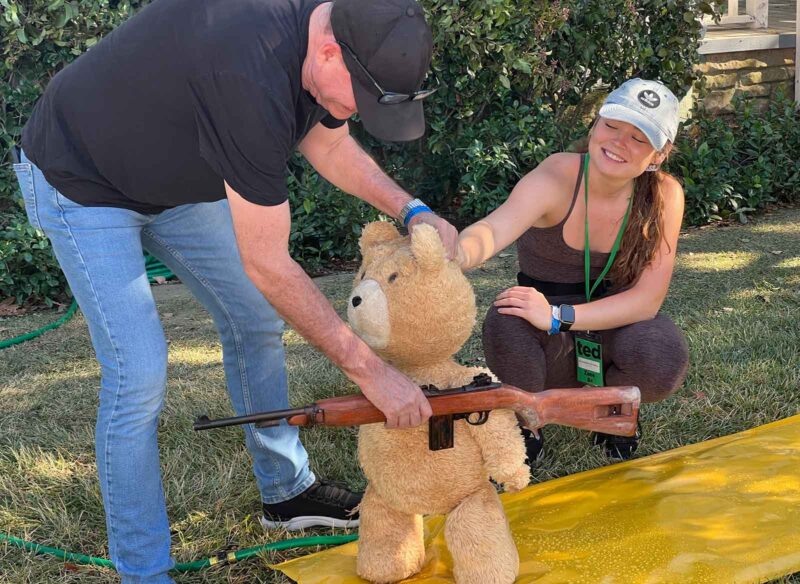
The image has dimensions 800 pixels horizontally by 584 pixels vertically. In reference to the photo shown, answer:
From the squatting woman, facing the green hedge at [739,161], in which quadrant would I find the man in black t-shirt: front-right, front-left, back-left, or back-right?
back-left

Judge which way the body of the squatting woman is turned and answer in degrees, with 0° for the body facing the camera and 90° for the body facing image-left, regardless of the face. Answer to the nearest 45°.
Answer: approximately 0°

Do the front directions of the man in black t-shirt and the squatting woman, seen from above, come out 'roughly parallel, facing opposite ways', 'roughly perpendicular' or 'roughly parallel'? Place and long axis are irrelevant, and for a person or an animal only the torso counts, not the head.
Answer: roughly perpendicular

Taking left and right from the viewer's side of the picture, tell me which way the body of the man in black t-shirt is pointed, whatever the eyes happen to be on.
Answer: facing to the right of the viewer

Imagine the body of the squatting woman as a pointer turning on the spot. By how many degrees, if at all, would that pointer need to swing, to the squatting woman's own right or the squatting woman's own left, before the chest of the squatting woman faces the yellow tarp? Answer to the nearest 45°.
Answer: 0° — they already face it

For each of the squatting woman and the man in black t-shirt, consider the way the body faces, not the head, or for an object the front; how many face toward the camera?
1

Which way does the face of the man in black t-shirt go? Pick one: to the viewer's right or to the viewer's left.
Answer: to the viewer's right
